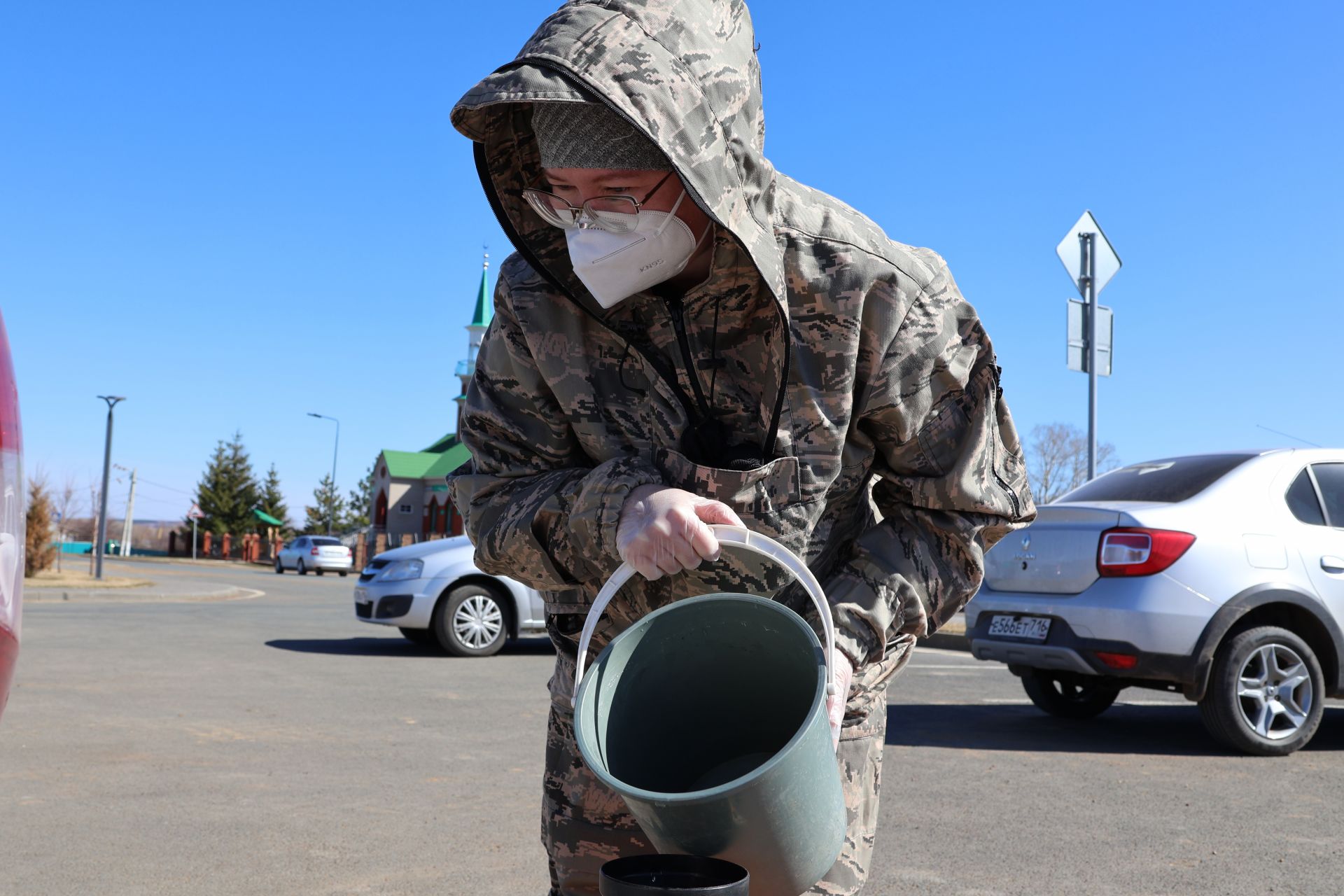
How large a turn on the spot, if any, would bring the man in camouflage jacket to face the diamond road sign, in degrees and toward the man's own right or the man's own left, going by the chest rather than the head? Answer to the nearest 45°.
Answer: approximately 135° to the man's own right

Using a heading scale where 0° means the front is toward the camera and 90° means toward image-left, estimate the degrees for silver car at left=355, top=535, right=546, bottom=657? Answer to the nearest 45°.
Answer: approximately 45°

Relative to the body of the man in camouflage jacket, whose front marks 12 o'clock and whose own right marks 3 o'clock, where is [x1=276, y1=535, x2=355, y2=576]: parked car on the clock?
The parked car is roughly at 4 o'clock from the man in camouflage jacket.

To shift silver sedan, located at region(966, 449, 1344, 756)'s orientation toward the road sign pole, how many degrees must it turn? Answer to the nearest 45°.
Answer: approximately 45° to its left

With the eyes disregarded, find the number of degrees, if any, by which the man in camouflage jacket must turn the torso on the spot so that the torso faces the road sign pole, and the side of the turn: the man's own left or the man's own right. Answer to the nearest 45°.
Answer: approximately 135° to the man's own right

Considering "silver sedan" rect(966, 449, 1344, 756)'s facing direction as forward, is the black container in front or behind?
behind

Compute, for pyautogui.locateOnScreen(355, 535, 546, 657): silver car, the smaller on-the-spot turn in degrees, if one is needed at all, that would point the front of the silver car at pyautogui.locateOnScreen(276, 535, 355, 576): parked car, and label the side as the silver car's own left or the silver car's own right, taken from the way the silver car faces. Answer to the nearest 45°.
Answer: approximately 135° to the silver car's own right
